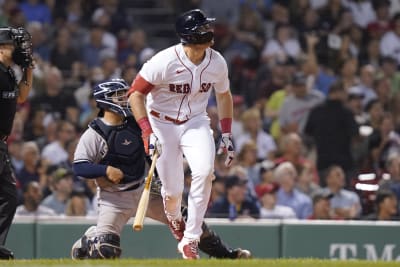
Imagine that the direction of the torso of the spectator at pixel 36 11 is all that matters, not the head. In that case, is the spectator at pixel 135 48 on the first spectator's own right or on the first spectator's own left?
on the first spectator's own left

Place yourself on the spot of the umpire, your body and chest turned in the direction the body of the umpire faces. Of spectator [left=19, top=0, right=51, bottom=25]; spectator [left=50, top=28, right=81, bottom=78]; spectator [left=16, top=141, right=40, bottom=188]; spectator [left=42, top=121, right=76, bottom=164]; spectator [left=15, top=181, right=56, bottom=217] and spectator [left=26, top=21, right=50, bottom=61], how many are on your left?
6

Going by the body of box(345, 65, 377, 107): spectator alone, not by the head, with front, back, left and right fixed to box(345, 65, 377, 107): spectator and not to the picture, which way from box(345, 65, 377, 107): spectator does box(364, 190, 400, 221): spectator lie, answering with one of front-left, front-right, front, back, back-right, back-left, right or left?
front

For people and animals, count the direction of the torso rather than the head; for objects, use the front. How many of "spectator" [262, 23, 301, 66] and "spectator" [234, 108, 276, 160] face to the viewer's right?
0

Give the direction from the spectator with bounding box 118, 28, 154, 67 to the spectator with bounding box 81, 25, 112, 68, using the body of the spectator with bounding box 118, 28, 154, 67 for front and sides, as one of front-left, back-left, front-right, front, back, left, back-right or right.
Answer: right

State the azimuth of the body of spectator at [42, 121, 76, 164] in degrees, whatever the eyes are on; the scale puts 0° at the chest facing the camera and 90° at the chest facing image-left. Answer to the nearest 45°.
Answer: approximately 315°

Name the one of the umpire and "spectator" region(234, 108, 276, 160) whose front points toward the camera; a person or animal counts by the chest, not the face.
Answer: the spectator

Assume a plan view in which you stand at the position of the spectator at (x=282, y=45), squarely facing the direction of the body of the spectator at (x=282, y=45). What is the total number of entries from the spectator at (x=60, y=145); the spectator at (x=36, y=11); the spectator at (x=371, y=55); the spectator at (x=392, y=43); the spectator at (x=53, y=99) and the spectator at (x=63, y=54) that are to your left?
2

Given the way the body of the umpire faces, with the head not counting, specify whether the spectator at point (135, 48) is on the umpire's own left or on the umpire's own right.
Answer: on the umpire's own left

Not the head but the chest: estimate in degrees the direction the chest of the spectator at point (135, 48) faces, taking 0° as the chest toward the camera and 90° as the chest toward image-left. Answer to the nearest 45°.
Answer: approximately 0°

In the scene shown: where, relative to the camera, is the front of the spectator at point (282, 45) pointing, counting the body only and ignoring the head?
toward the camera

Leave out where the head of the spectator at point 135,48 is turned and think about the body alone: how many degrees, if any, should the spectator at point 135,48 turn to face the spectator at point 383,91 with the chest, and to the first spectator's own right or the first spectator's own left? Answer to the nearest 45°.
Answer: approximately 90° to the first spectator's own left

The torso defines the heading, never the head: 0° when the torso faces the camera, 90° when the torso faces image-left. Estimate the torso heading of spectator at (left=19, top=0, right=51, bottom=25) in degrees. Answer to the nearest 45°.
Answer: approximately 0°

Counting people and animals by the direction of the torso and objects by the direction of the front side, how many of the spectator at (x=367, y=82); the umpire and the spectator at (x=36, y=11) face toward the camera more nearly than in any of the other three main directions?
2
